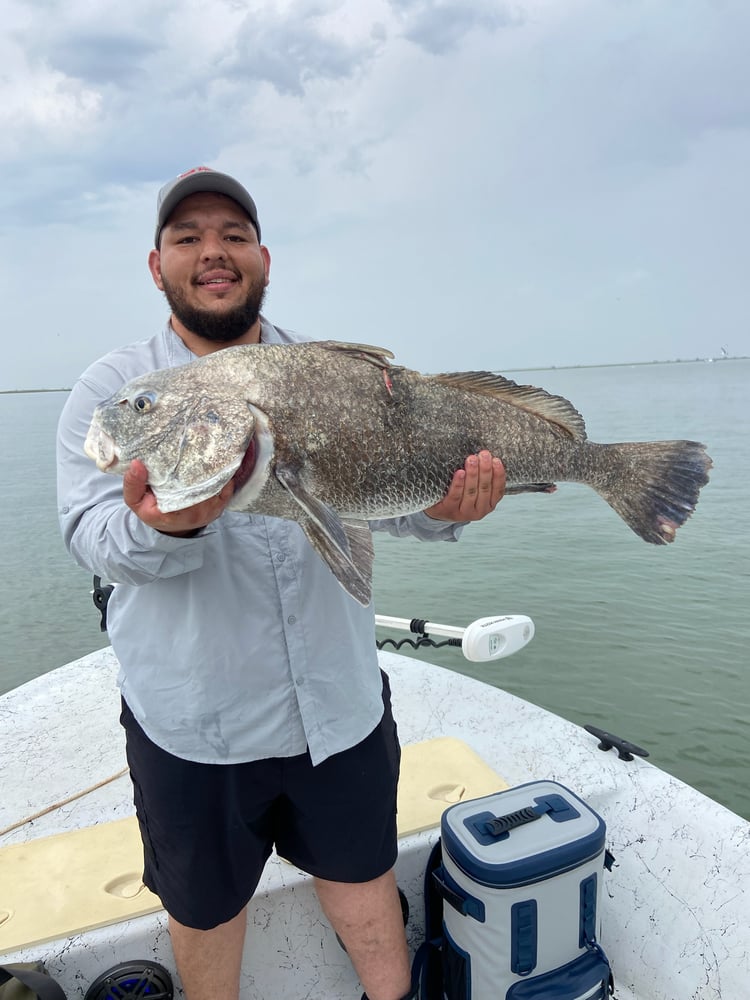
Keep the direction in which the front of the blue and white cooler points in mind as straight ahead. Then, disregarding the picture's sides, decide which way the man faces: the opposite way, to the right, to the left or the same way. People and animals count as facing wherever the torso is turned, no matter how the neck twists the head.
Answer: the same way

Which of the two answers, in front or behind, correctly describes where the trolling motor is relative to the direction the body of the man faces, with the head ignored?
behind

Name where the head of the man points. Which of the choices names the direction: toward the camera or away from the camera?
toward the camera

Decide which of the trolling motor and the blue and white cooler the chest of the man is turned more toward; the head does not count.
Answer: the blue and white cooler

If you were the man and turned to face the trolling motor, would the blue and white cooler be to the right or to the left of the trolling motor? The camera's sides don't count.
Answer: right

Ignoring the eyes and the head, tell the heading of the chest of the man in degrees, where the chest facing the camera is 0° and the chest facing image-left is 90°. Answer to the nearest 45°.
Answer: approximately 0°

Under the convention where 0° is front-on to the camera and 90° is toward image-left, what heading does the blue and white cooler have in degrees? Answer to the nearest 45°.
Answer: approximately 315°

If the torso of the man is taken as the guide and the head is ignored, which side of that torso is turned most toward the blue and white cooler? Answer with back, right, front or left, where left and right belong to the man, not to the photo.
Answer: left

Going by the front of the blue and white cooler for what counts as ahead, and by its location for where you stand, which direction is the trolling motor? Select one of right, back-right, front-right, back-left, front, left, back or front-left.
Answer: back-left
